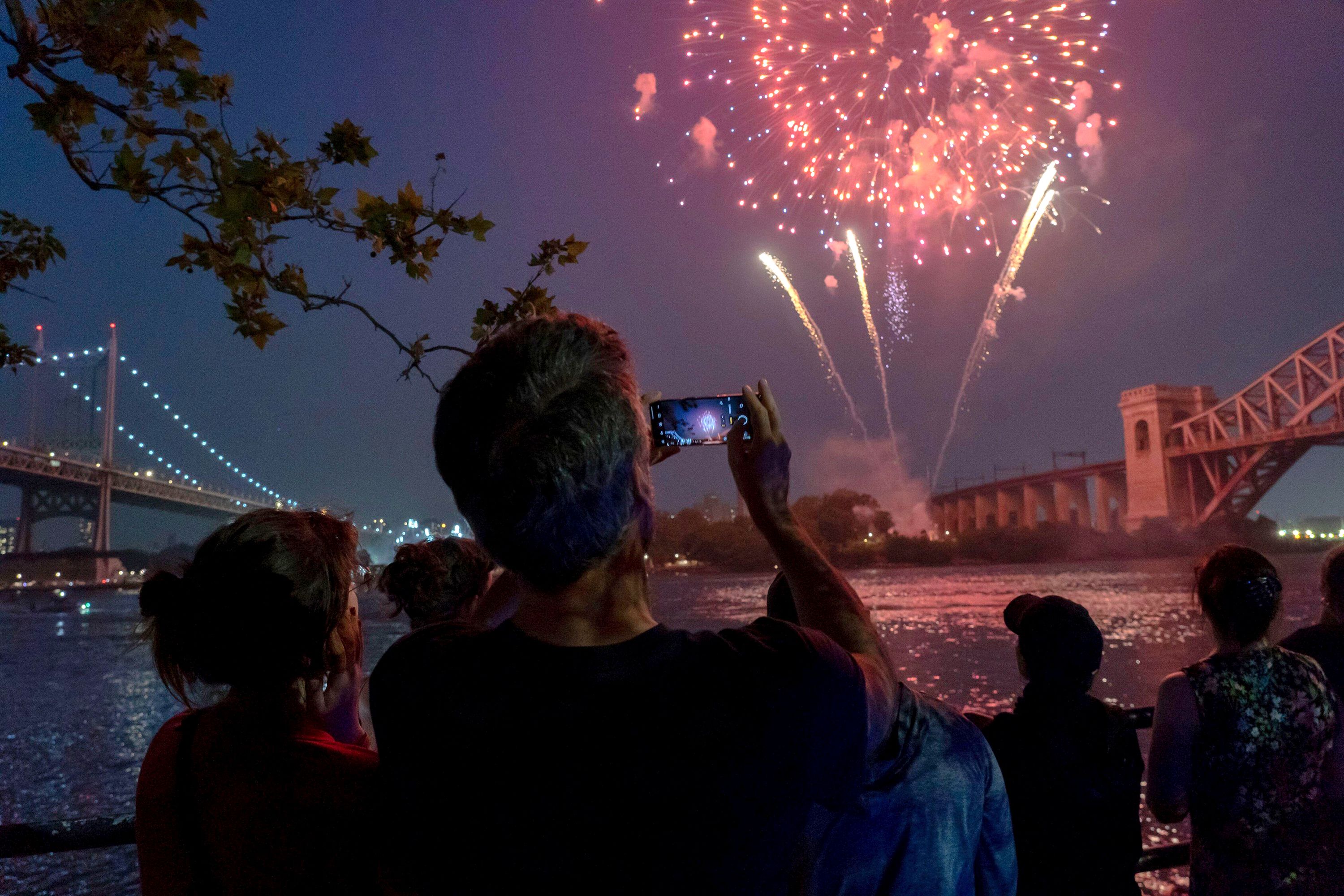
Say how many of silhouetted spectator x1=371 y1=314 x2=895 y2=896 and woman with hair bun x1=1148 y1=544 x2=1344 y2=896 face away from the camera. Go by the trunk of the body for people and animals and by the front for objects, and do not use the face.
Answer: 2

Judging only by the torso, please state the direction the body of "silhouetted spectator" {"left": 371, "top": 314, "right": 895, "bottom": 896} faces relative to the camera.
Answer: away from the camera

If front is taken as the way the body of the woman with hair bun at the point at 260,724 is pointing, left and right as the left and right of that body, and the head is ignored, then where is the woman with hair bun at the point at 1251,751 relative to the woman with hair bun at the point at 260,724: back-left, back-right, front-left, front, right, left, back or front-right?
front-right

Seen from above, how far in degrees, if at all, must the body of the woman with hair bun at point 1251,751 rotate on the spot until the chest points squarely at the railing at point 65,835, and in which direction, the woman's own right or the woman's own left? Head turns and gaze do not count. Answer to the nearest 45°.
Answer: approximately 135° to the woman's own left

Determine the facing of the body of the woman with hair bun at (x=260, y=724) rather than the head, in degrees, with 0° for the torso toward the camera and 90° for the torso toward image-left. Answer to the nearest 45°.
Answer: approximately 225°

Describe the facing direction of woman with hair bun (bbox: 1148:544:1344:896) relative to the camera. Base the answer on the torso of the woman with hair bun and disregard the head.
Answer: away from the camera

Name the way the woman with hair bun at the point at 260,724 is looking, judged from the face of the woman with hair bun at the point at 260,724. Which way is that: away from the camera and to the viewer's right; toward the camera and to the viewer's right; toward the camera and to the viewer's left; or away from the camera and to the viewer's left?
away from the camera and to the viewer's right

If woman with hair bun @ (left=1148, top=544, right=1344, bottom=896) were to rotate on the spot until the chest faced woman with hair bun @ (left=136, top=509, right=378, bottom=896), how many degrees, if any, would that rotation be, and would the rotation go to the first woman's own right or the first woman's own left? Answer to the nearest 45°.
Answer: approximately 135° to the first woman's own left
